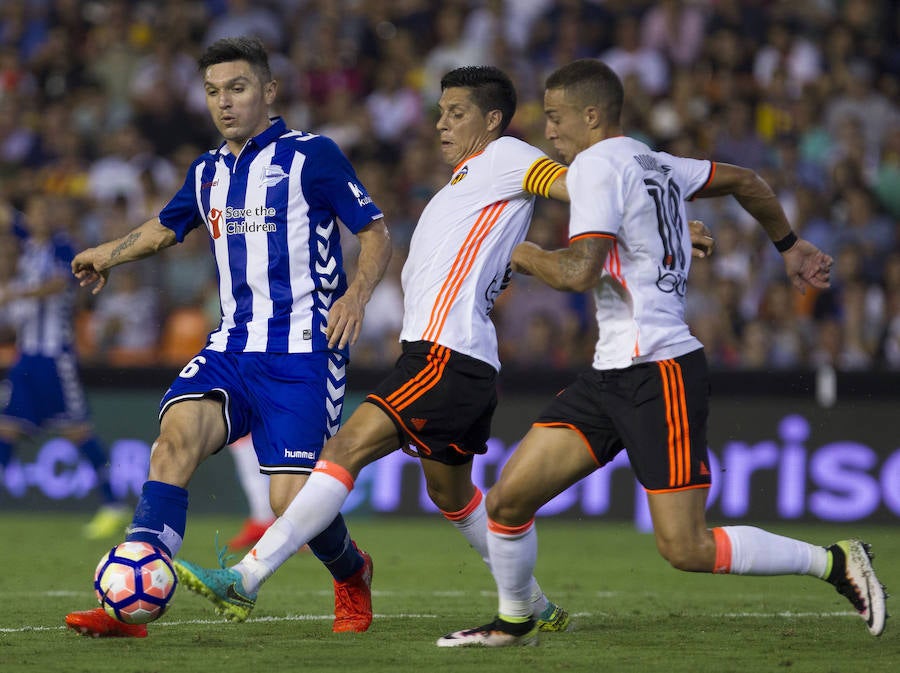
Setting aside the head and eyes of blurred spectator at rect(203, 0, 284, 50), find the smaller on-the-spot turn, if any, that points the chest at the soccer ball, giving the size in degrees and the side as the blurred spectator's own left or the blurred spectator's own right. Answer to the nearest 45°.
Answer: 0° — they already face it

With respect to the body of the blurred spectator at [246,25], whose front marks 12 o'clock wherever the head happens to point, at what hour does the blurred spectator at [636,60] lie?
the blurred spectator at [636,60] is roughly at 10 o'clock from the blurred spectator at [246,25].

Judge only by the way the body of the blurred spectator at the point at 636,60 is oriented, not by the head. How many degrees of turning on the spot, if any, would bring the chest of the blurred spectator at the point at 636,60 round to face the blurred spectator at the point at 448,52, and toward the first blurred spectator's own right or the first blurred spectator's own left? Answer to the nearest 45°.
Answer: approximately 90° to the first blurred spectator's own right

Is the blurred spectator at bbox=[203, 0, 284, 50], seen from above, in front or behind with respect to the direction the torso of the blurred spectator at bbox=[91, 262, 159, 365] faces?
behind

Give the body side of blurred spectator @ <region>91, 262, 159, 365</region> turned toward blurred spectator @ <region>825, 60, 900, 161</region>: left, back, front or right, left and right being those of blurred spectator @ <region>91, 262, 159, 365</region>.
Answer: left

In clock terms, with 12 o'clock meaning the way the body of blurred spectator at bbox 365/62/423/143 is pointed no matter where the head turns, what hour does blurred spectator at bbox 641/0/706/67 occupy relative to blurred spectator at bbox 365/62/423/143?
blurred spectator at bbox 641/0/706/67 is roughly at 9 o'clock from blurred spectator at bbox 365/62/423/143.

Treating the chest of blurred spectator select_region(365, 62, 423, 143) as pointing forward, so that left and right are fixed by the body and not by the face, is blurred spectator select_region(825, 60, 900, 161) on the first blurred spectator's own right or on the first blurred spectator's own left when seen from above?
on the first blurred spectator's own left

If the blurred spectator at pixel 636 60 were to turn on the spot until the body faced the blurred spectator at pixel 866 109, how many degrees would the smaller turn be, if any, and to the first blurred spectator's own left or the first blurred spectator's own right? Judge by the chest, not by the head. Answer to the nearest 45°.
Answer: approximately 90° to the first blurred spectator's own left

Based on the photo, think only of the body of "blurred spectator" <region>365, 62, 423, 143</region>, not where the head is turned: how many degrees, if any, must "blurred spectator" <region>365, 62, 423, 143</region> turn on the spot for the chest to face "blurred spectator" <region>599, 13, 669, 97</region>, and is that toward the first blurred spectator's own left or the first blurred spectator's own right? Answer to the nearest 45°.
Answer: approximately 90° to the first blurred spectator's own left

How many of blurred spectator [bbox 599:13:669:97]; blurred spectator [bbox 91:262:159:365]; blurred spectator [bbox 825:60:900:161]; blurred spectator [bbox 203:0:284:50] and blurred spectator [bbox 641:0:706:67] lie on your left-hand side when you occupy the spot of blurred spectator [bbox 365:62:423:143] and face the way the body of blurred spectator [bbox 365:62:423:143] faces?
3

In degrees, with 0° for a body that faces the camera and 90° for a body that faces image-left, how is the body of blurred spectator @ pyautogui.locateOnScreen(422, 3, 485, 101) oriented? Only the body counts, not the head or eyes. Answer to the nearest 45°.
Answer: approximately 0°
